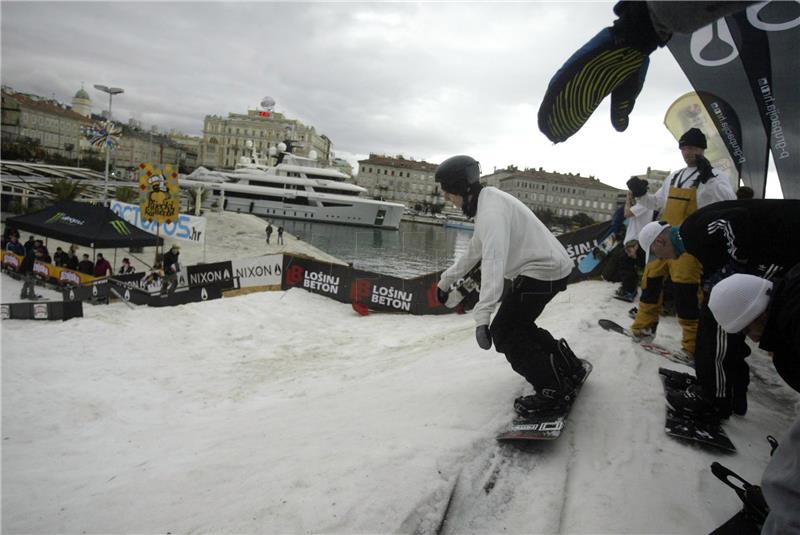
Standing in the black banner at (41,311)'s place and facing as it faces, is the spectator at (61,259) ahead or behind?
behind

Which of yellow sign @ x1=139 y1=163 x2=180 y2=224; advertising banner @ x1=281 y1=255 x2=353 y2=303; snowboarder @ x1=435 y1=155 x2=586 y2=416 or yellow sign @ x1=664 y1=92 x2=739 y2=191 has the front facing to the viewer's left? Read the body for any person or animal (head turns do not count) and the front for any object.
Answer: the snowboarder

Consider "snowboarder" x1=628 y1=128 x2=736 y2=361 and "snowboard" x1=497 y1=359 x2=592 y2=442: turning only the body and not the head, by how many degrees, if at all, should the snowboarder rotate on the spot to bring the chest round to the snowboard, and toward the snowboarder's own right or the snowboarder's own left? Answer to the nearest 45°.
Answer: approximately 45° to the snowboarder's own left

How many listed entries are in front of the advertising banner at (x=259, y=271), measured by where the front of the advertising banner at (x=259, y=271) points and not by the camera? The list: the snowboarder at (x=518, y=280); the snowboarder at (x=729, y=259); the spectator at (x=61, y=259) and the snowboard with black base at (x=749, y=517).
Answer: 3

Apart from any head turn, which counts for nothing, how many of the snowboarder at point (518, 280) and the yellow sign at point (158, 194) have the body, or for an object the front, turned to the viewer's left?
1

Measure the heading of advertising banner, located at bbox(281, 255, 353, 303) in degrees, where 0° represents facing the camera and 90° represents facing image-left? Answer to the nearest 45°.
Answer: approximately 0°

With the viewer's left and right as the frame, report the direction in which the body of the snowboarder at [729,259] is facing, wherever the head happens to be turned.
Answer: facing to the left of the viewer

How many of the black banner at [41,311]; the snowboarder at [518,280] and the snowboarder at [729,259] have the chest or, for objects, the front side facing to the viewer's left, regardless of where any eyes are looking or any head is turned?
2

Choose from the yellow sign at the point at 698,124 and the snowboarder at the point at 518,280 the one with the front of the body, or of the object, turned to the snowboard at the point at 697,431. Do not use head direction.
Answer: the yellow sign

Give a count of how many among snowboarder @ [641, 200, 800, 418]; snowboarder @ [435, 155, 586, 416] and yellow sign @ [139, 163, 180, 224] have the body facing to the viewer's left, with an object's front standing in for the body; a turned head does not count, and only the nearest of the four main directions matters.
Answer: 2

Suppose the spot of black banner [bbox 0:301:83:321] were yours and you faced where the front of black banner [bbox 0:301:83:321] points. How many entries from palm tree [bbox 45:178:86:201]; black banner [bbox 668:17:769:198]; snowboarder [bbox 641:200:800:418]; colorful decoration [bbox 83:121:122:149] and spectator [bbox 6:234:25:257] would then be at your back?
3

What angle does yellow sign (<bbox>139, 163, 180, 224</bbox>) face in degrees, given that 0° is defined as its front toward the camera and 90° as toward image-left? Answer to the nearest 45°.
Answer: approximately 0°
